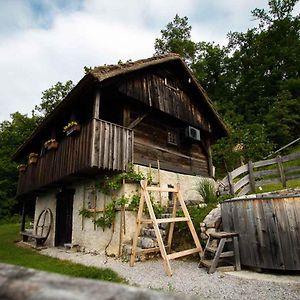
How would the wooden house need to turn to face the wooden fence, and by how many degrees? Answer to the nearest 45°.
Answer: approximately 135° to its left

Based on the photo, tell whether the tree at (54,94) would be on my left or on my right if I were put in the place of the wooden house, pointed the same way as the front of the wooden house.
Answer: on my right

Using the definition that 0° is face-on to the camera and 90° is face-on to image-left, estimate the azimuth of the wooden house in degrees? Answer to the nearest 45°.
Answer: approximately 45°

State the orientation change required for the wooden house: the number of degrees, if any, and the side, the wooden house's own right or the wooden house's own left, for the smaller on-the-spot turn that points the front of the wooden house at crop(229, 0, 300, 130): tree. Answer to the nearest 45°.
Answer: approximately 180°

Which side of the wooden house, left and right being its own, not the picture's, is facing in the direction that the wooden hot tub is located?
left
